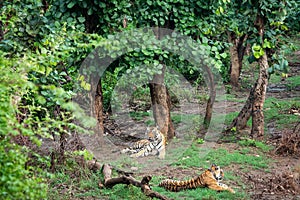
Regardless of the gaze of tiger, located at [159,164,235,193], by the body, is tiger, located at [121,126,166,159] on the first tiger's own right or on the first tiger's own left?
on the first tiger's own left

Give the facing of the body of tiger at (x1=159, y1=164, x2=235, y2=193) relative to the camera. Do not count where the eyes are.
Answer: to the viewer's right

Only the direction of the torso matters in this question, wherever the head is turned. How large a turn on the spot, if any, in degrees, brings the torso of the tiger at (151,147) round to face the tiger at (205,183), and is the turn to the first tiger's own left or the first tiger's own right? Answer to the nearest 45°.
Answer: approximately 45° to the first tiger's own right

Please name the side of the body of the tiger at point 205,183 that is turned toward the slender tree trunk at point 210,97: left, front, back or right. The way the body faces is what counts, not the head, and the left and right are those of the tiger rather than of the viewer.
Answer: left

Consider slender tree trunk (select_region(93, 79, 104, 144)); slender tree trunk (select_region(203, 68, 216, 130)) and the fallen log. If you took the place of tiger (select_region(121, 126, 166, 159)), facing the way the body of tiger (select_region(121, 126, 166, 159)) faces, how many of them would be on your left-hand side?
1

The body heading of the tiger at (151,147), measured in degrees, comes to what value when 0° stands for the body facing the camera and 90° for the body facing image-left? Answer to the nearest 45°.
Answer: approximately 315°

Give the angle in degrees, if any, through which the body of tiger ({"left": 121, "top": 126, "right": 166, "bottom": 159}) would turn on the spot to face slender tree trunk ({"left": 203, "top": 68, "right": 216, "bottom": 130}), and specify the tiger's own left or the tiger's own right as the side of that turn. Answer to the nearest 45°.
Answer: approximately 90° to the tiger's own left

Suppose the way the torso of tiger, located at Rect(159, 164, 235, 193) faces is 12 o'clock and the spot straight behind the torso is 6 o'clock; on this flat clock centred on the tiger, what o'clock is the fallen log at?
The fallen log is roughly at 5 o'clock from the tiger.

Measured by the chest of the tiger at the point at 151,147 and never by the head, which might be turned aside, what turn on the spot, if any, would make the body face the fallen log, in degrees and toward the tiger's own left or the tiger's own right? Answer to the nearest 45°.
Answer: approximately 45° to the tiger's own right

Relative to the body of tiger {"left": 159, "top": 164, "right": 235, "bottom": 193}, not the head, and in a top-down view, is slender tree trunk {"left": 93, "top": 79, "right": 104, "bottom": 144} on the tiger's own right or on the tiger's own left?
on the tiger's own left

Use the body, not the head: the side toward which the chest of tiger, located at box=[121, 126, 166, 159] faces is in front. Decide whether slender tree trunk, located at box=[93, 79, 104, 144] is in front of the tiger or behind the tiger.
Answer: behind

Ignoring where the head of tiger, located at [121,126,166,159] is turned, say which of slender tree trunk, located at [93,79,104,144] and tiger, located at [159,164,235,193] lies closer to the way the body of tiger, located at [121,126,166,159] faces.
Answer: the tiger
